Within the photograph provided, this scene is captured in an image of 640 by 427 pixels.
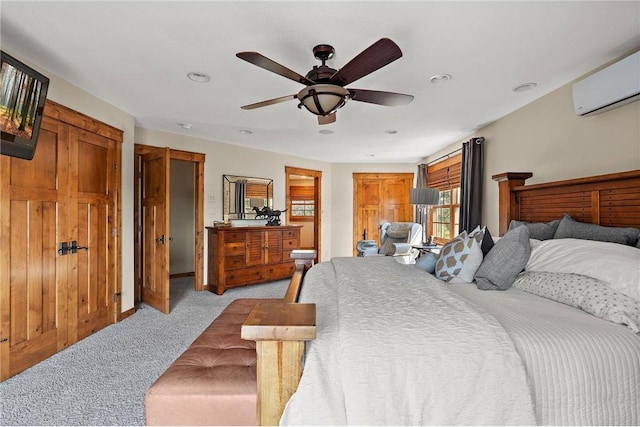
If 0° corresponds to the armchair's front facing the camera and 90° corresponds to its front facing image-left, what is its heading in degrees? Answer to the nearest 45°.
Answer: approximately 45°

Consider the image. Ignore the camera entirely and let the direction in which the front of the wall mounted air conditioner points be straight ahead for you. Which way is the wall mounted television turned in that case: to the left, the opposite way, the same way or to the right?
the opposite way

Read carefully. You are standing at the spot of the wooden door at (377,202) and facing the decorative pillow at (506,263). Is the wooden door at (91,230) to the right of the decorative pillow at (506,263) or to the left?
right

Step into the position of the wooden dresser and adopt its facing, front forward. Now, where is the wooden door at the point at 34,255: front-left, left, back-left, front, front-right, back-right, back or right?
right

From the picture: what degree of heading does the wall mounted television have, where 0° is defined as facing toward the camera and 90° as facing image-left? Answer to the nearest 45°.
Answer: approximately 315°

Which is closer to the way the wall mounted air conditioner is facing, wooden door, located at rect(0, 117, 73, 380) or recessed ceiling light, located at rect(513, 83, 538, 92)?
the wooden door
